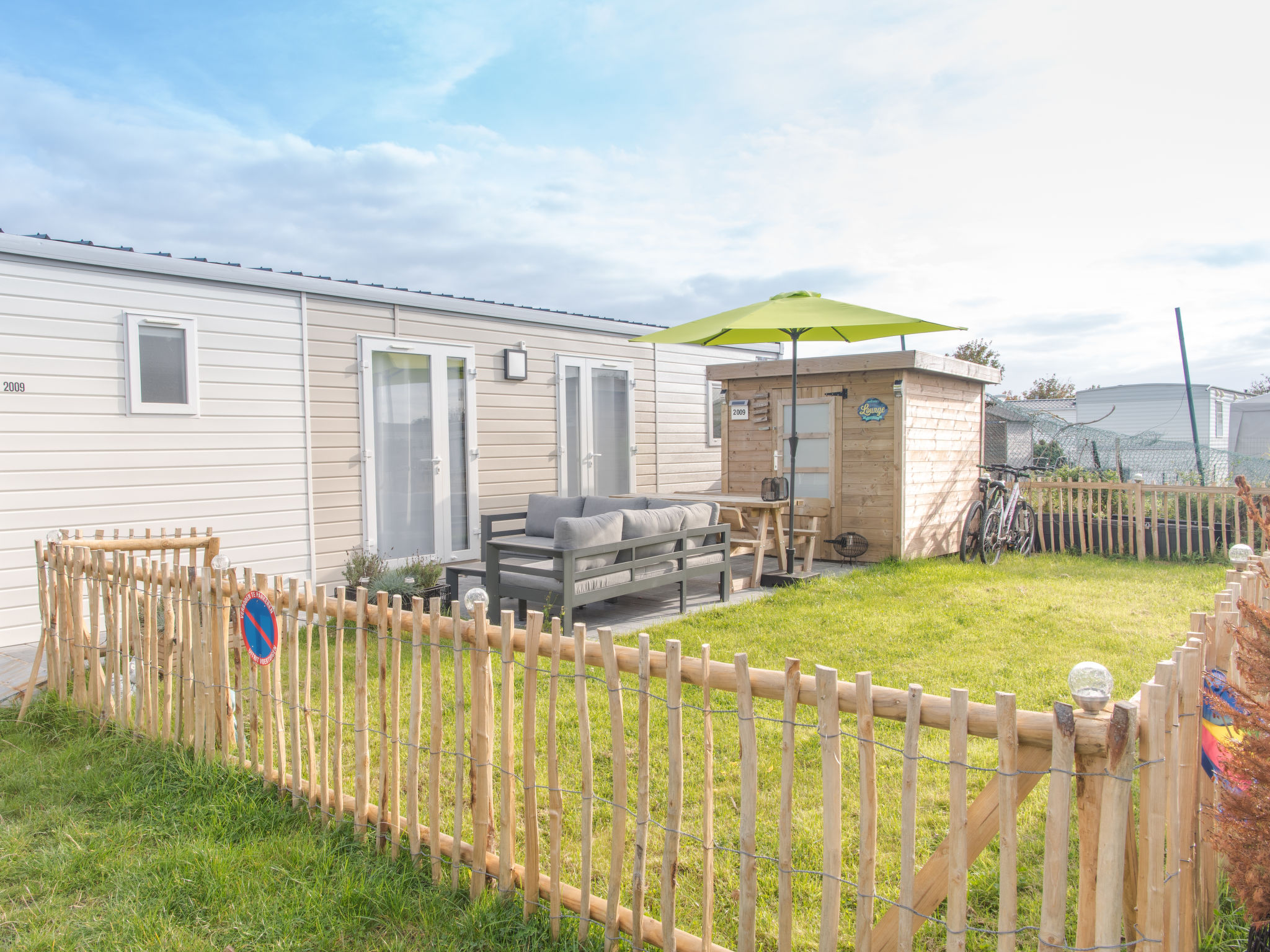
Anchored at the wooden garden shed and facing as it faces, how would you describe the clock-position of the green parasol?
The green parasol is roughly at 11 o'clock from the wooden garden shed.

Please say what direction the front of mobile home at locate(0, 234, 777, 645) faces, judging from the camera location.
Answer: facing the viewer and to the right of the viewer

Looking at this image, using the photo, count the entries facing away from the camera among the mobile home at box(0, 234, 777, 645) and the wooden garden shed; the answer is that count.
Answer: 0

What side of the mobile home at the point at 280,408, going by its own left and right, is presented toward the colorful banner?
front

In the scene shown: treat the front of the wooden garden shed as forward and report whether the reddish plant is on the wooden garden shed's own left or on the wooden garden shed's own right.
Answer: on the wooden garden shed's own left

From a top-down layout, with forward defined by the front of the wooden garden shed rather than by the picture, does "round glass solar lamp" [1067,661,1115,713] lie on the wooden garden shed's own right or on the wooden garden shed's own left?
on the wooden garden shed's own left

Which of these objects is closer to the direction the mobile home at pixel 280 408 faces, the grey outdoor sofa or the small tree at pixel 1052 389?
the grey outdoor sofa

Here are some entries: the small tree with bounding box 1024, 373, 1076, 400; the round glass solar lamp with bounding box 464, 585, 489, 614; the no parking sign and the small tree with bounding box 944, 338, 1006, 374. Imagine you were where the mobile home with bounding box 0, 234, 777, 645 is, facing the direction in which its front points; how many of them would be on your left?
2

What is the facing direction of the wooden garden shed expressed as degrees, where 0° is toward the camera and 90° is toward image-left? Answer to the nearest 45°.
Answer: approximately 45°

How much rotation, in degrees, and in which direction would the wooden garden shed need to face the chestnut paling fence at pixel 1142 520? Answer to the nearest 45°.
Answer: approximately 135° to its left

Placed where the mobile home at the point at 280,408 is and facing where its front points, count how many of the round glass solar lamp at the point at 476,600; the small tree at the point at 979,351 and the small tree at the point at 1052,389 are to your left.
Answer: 2

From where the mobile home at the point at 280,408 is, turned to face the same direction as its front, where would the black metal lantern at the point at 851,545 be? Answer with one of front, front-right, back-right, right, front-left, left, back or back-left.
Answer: front-left

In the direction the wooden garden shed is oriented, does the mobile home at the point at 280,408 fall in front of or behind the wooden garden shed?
in front
